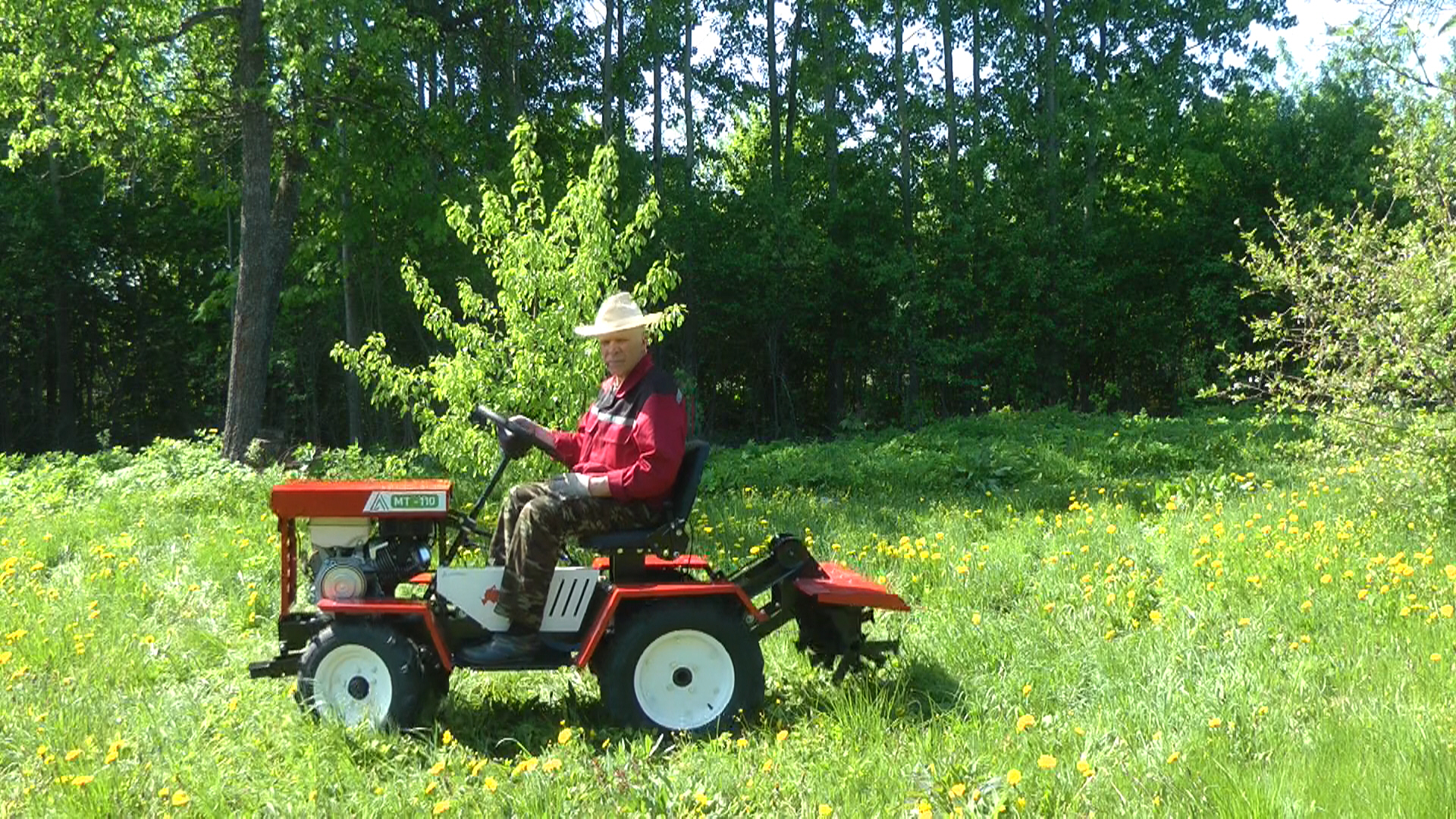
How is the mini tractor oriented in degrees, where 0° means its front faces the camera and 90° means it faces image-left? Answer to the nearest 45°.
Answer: approximately 90°

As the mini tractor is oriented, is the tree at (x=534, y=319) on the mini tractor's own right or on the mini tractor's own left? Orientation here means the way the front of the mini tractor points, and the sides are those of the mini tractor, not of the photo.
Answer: on the mini tractor's own right
